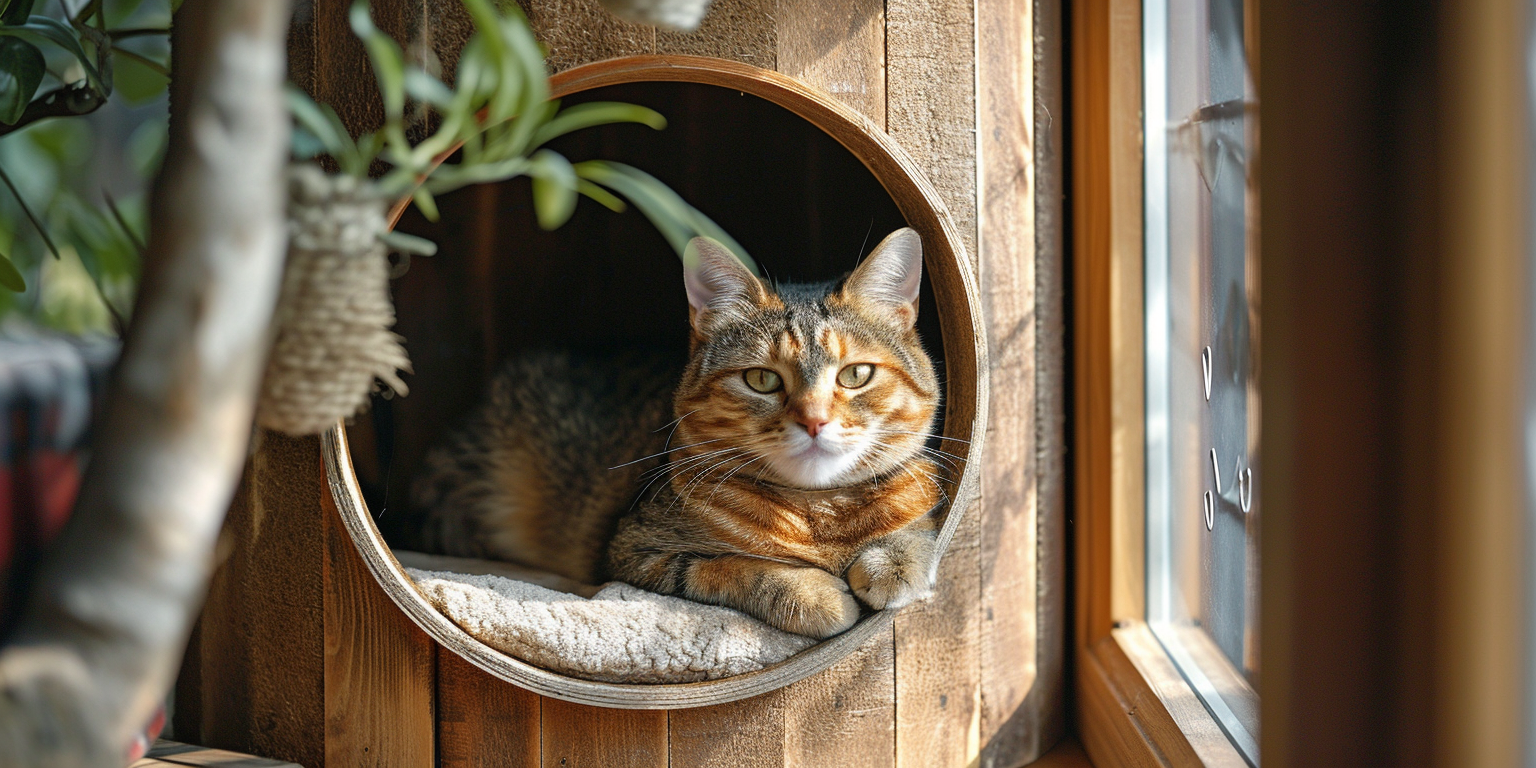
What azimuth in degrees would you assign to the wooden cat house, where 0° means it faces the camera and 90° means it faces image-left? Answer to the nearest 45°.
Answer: approximately 0°

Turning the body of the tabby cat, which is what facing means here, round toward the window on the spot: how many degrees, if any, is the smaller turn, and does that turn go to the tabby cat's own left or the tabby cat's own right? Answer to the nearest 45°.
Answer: approximately 45° to the tabby cat's own left

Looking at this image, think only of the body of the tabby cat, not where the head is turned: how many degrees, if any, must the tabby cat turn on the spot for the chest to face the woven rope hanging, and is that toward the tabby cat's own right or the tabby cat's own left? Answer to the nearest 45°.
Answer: approximately 90° to the tabby cat's own right

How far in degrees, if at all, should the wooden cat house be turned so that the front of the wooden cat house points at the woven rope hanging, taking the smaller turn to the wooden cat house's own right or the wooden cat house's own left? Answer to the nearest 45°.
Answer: approximately 45° to the wooden cat house's own right
